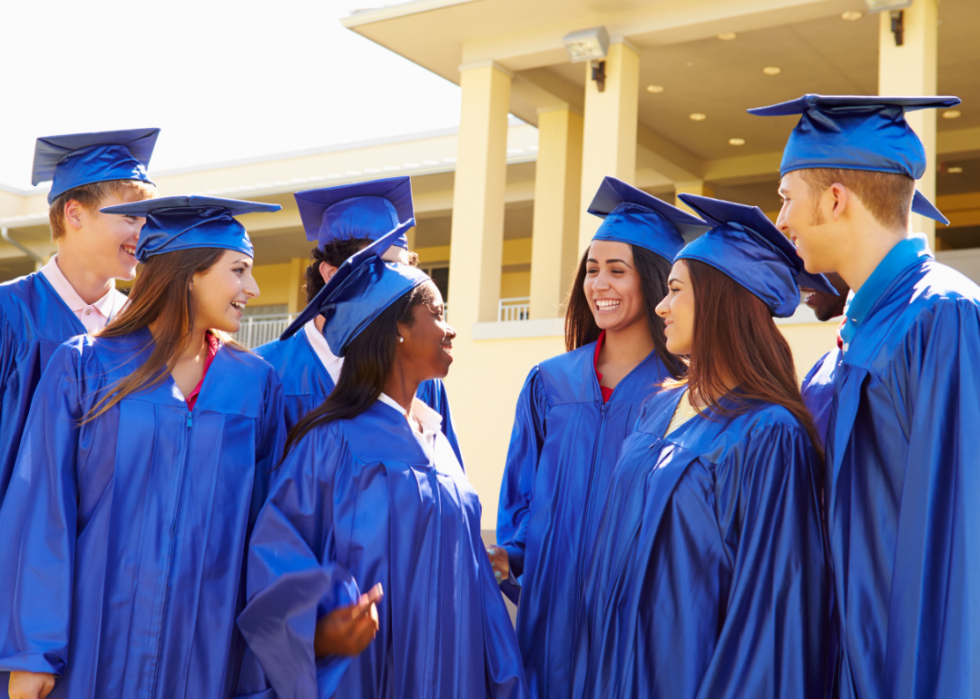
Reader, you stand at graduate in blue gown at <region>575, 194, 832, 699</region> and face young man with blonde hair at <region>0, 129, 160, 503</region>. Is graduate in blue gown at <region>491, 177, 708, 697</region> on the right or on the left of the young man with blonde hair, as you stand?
right

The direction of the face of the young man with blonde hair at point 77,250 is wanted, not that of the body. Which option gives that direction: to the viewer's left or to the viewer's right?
to the viewer's right

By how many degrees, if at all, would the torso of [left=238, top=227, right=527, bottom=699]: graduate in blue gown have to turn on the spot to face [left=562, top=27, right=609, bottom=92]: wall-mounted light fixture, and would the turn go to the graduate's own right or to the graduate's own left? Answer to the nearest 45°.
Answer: approximately 135° to the graduate's own left

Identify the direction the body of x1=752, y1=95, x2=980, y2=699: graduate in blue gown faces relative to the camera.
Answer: to the viewer's left

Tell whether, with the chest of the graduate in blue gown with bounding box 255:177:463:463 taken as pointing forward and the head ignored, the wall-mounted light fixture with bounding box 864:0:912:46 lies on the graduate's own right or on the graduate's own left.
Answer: on the graduate's own left

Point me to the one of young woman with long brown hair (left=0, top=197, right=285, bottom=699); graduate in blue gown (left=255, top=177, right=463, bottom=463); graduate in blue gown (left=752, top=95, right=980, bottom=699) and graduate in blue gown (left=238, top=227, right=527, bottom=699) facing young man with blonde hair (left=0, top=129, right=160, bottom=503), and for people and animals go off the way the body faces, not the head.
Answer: graduate in blue gown (left=752, top=95, right=980, bottom=699)

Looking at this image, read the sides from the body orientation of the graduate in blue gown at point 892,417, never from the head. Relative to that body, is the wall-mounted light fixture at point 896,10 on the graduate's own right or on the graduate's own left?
on the graduate's own right

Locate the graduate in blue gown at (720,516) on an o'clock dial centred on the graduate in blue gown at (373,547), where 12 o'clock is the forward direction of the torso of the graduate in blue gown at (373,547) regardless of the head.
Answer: the graduate in blue gown at (720,516) is roughly at 11 o'clock from the graduate in blue gown at (373,547).
